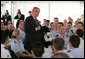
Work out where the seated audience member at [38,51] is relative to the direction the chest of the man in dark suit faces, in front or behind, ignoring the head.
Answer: in front

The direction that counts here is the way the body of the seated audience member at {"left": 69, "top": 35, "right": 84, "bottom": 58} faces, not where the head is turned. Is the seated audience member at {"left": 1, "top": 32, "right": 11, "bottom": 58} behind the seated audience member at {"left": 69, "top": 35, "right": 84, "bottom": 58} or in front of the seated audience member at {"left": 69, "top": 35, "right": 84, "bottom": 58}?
in front

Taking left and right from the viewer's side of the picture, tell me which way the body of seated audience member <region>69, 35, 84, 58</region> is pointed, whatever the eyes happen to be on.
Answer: facing away from the viewer and to the left of the viewer

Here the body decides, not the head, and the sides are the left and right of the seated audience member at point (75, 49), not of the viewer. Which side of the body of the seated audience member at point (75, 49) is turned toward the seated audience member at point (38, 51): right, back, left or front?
left

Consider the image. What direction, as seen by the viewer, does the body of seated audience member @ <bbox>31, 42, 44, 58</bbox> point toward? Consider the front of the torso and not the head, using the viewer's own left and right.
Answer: facing away from the viewer and to the left of the viewer

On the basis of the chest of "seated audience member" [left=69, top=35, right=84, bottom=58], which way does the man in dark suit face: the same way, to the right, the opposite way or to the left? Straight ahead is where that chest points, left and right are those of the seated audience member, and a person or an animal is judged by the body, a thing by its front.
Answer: the opposite way

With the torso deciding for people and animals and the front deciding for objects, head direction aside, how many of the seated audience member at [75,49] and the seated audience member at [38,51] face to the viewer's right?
0
